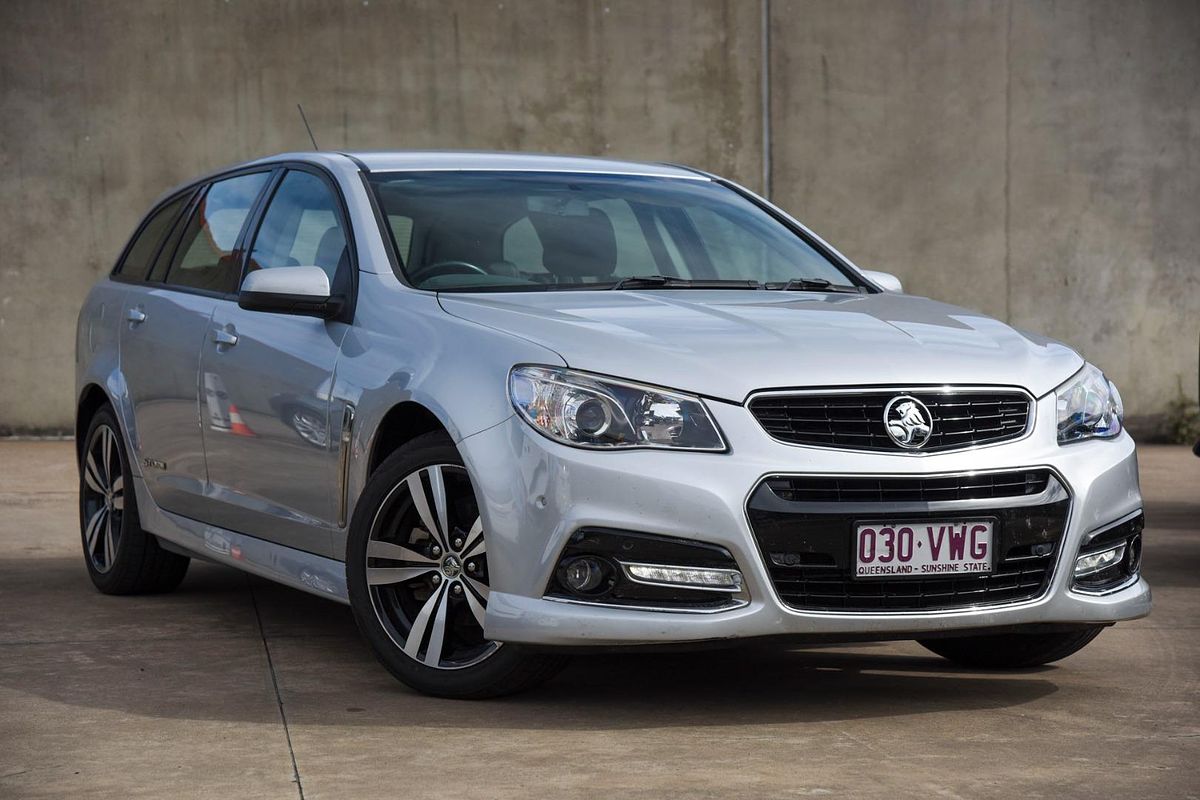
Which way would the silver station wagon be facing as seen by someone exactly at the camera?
facing the viewer and to the right of the viewer
